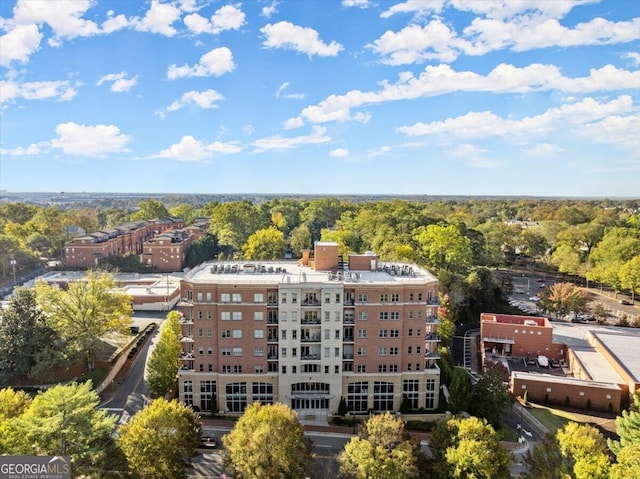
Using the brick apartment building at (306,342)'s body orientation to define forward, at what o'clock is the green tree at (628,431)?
The green tree is roughly at 10 o'clock from the brick apartment building.

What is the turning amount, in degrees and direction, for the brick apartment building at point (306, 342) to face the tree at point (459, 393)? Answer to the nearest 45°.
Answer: approximately 90° to its left

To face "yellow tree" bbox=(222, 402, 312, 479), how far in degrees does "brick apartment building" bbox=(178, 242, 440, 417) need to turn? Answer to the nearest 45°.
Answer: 0° — it already faces it

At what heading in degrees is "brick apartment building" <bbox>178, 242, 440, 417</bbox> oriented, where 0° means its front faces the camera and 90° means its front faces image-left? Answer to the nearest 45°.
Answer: approximately 0°

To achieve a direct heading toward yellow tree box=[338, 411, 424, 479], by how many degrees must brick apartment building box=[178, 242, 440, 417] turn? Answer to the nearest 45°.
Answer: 0° — it already faces it

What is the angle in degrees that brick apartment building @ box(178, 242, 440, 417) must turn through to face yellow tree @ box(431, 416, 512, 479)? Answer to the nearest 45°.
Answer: approximately 45° to its left

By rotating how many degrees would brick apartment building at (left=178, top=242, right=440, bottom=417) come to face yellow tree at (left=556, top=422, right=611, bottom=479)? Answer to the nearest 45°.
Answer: approximately 45° to its left

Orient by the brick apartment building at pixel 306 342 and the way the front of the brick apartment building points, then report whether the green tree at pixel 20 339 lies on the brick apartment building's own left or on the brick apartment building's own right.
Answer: on the brick apartment building's own right
